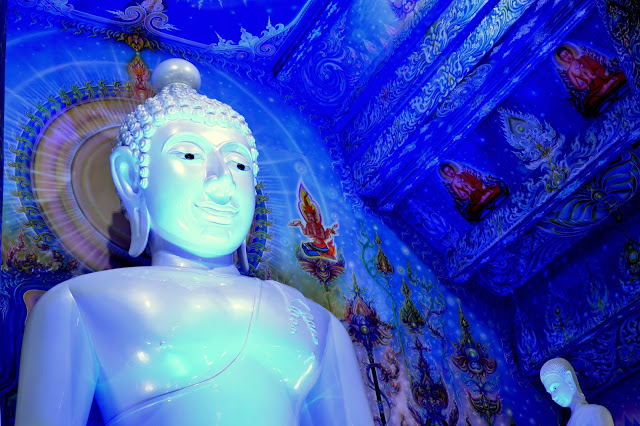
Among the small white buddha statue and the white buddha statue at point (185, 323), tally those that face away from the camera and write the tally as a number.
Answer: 0

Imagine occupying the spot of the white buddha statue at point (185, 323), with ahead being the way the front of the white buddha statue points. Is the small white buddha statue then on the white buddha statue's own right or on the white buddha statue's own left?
on the white buddha statue's own left

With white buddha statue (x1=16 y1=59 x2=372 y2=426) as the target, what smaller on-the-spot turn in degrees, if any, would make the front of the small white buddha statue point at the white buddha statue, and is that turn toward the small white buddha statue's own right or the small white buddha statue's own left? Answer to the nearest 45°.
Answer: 0° — it already faces it

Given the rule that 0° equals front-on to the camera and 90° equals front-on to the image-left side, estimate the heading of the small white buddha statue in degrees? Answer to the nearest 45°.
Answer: approximately 45°
